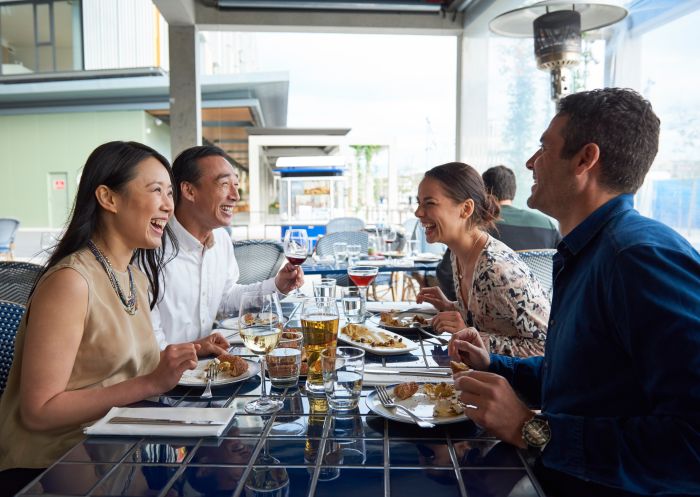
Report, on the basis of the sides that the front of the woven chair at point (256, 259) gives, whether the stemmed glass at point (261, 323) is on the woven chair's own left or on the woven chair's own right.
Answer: on the woven chair's own right

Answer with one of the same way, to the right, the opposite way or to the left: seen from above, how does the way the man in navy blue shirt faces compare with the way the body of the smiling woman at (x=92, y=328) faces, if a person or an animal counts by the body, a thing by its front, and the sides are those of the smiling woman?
the opposite way

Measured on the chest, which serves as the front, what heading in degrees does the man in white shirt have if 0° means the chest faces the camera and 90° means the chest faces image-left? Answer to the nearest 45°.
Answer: approximately 315°

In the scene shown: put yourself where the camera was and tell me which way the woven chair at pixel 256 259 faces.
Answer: facing away from the viewer and to the right of the viewer

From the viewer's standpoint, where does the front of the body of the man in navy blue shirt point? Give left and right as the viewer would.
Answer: facing to the left of the viewer

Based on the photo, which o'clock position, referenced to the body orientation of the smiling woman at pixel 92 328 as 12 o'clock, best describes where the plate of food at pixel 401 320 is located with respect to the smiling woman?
The plate of food is roughly at 10 o'clock from the smiling woman.

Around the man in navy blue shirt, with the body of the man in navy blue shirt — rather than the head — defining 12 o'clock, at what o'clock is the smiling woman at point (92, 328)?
The smiling woman is roughly at 12 o'clock from the man in navy blue shirt.
